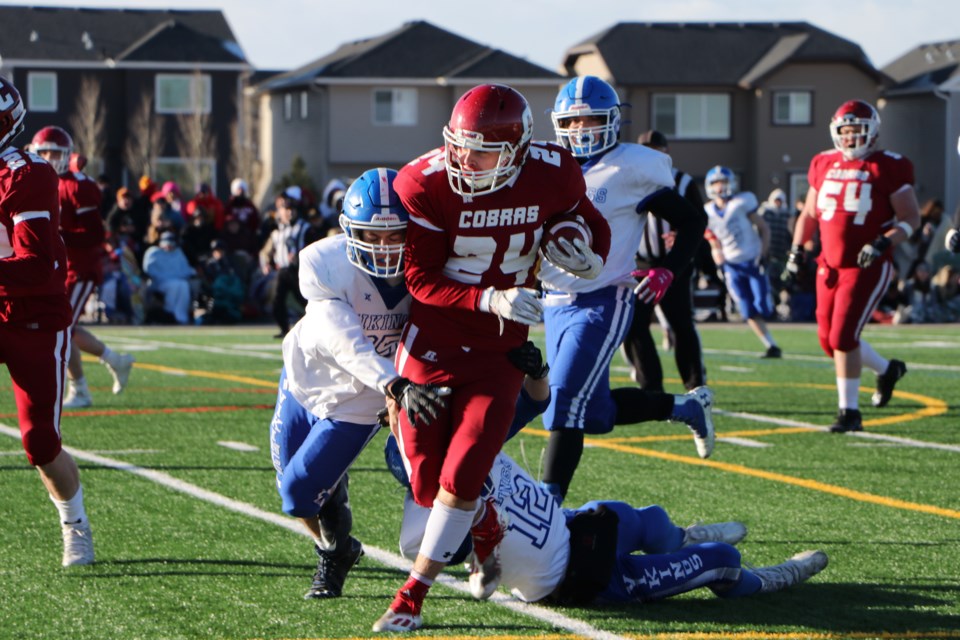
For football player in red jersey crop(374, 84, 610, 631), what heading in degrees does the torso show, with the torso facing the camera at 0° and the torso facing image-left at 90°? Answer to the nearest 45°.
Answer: approximately 0°

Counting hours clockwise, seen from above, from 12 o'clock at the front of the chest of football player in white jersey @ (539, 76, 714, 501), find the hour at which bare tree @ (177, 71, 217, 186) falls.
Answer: The bare tree is roughly at 4 o'clock from the football player in white jersey.

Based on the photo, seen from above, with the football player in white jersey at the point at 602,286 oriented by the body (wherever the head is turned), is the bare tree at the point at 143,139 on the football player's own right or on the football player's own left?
on the football player's own right

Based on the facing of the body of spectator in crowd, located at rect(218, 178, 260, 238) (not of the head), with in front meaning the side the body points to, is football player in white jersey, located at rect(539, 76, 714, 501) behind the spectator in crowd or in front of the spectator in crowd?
in front

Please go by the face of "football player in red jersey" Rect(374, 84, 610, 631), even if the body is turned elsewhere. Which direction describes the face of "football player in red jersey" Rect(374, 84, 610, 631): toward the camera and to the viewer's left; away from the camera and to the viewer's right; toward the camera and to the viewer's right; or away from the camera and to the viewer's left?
toward the camera and to the viewer's left

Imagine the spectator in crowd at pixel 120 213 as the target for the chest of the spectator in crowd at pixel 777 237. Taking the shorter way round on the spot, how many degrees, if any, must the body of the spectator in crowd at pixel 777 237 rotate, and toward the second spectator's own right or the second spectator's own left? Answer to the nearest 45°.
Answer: approximately 45° to the second spectator's own right
